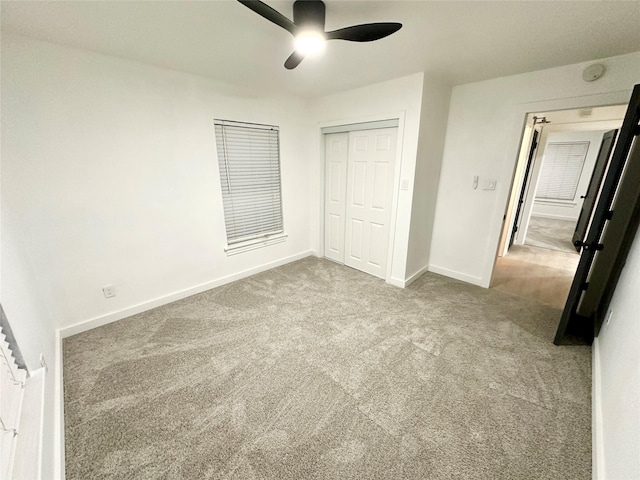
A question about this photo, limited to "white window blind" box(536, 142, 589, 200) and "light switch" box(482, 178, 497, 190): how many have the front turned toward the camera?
2

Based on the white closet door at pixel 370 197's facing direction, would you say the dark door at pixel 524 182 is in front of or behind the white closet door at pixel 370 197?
behind

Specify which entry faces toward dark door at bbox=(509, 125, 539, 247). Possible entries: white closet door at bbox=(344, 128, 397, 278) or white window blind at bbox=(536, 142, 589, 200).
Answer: the white window blind

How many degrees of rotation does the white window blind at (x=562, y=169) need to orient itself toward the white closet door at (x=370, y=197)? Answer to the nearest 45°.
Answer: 0° — it already faces it

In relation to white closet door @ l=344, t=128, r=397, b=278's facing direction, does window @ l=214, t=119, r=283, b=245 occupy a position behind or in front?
in front

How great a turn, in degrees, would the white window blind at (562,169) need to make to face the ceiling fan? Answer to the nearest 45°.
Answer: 0° — it already faces it

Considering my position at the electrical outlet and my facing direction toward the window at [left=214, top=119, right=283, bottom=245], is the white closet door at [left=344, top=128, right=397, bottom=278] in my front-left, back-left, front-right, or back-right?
front-right

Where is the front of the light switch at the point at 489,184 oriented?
toward the camera

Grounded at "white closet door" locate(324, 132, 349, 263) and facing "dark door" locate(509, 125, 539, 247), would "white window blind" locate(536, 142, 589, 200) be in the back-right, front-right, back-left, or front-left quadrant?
front-left

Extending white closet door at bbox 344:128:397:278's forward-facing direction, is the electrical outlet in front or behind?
in front

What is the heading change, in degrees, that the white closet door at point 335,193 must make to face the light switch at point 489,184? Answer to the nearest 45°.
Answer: approximately 135° to its left

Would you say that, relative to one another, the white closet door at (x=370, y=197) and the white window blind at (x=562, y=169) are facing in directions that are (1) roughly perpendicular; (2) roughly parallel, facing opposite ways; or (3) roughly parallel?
roughly parallel

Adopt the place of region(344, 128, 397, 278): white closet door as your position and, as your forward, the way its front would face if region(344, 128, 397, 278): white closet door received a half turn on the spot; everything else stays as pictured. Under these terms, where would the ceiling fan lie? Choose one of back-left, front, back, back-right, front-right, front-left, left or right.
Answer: back-right

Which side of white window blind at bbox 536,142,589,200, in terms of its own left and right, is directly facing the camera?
front

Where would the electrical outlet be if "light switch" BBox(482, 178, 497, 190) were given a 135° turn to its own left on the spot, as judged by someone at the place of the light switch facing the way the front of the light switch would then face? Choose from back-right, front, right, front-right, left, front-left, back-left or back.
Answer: back

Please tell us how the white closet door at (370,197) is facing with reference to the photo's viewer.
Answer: facing the viewer and to the left of the viewer

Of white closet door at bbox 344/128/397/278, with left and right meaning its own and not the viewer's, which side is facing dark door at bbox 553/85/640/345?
left
